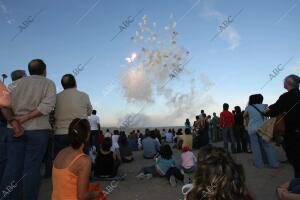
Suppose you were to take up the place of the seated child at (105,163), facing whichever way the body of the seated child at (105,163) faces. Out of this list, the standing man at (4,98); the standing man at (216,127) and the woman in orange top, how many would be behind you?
2

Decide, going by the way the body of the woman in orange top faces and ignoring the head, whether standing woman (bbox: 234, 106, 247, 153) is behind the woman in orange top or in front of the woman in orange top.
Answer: in front

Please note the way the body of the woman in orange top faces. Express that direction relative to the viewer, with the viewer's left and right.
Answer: facing away from the viewer and to the right of the viewer

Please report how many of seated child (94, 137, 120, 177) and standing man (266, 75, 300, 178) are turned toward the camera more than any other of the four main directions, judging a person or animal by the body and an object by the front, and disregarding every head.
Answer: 0

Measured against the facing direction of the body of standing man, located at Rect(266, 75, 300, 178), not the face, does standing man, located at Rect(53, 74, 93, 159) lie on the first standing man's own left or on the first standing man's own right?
on the first standing man's own left

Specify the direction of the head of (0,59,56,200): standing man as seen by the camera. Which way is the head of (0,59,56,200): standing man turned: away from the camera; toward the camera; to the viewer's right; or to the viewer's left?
away from the camera

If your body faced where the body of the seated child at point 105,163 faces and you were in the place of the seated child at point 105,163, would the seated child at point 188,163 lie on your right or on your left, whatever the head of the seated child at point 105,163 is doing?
on your right

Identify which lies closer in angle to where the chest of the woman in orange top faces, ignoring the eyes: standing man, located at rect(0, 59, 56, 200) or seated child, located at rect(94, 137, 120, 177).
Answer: the seated child

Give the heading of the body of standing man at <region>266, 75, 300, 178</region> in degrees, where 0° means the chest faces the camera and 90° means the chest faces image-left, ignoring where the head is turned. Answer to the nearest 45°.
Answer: approximately 135°

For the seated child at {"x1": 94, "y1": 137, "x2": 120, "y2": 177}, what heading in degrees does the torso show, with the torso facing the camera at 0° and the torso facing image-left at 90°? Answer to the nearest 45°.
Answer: approximately 180°

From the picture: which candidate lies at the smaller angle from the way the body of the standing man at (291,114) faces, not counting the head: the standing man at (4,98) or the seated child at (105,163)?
the seated child

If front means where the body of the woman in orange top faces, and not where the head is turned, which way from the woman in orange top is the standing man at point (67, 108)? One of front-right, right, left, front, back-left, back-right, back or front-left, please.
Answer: front-left

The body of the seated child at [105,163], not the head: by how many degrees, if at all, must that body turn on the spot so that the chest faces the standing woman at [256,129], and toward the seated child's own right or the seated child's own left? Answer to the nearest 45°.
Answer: approximately 90° to the seated child's own right

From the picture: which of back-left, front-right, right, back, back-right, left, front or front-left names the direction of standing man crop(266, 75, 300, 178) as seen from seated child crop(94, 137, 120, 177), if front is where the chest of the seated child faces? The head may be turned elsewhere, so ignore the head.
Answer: back-right

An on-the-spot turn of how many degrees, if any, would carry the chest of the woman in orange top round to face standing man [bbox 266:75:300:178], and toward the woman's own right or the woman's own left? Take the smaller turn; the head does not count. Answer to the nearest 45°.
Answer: approximately 45° to the woman's own right

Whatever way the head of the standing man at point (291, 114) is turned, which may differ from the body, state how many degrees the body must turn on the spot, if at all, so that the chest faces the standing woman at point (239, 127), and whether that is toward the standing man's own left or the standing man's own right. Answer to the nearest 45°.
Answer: approximately 45° to the standing man's own right
